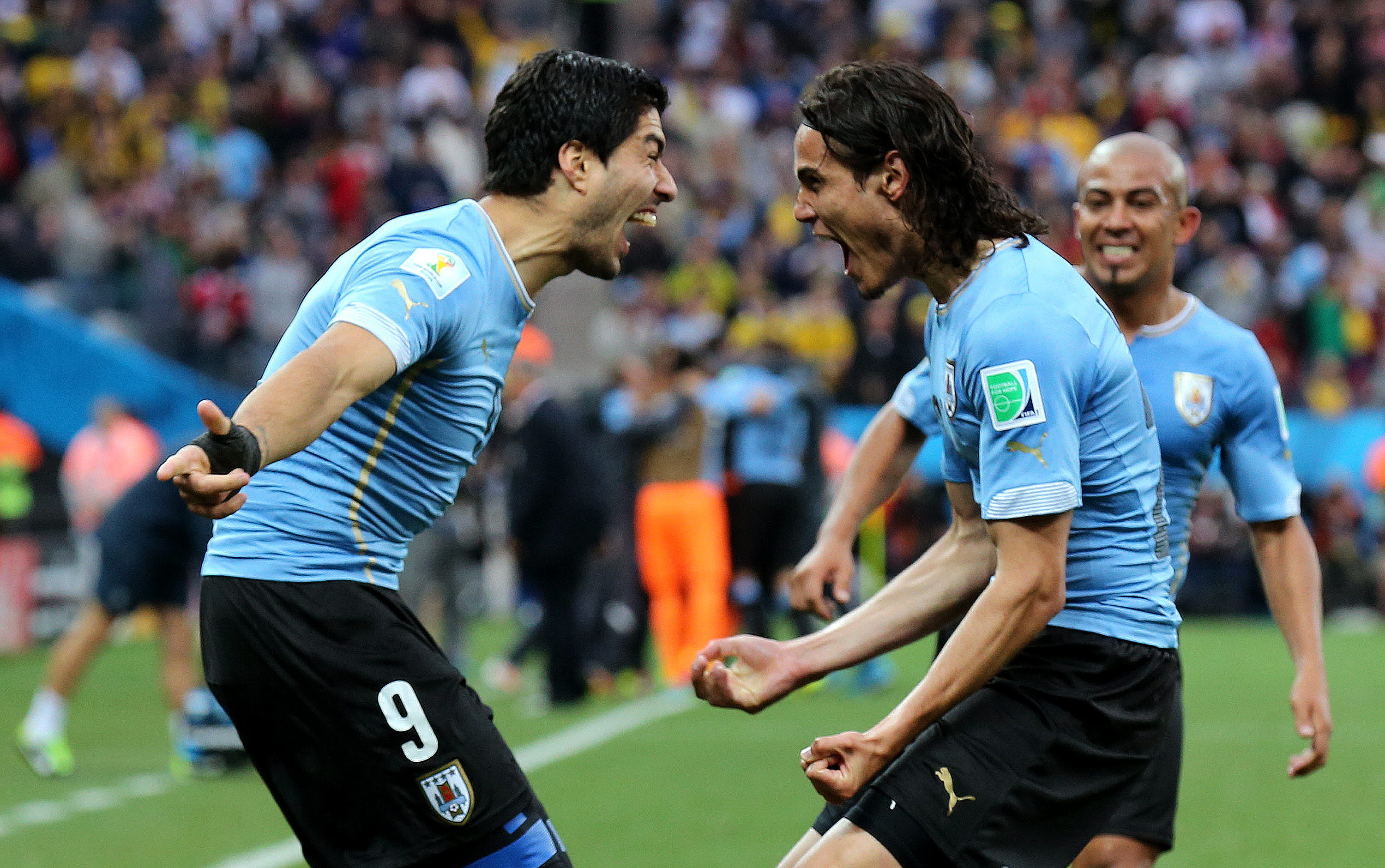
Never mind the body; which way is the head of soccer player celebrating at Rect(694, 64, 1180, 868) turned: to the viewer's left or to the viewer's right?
to the viewer's left

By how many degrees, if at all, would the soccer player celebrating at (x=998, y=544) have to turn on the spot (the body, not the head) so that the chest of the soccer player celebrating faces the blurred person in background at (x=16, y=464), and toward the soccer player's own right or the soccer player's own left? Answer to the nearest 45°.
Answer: approximately 45° to the soccer player's own right

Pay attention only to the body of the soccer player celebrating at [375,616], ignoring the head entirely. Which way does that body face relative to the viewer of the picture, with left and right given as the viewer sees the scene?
facing to the right of the viewer

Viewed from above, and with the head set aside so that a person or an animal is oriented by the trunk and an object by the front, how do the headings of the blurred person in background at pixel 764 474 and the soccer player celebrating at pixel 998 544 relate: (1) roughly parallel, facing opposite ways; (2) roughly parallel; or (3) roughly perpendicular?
roughly perpendicular

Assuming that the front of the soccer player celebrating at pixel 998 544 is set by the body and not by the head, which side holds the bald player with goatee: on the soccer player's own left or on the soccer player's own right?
on the soccer player's own right

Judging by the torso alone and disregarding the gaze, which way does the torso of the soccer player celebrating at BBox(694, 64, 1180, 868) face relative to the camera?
to the viewer's left

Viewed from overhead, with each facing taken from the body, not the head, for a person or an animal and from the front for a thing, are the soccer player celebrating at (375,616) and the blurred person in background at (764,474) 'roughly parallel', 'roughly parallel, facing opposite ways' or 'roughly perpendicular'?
roughly perpendicular
